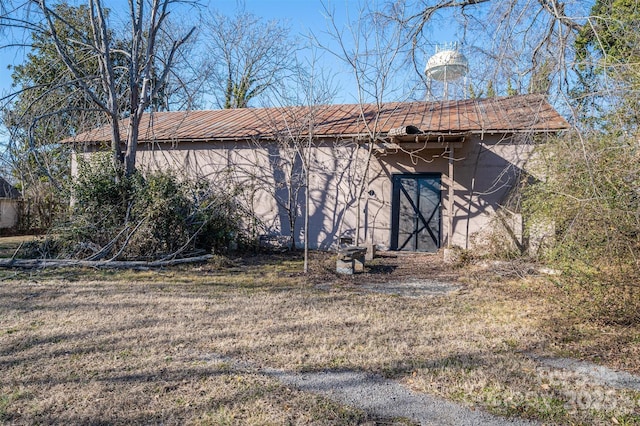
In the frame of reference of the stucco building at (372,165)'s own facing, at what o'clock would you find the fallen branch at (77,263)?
The fallen branch is roughly at 2 o'clock from the stucco building.

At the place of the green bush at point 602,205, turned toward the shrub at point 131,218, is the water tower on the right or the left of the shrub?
right

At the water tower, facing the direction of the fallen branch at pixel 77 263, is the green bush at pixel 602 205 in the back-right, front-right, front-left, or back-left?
front-left

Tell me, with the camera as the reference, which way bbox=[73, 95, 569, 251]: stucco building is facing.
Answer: facing the viewer

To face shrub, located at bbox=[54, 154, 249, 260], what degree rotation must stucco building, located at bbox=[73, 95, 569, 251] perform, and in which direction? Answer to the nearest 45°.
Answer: approximately 45° to its right
